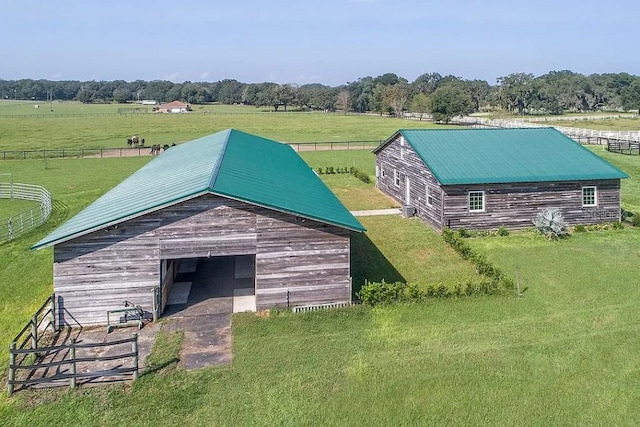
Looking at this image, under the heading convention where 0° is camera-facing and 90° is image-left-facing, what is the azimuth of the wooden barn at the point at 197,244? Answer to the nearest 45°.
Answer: approximately 0°

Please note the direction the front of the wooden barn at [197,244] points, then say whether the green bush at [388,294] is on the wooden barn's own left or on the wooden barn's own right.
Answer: on the wooden barn's own left

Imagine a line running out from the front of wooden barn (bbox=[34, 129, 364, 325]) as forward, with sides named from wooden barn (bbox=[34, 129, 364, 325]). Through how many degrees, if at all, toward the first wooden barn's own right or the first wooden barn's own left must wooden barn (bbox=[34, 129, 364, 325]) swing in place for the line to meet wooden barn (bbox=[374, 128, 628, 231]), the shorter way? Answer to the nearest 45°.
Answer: approximately 135° to the first wooden barn's own left
